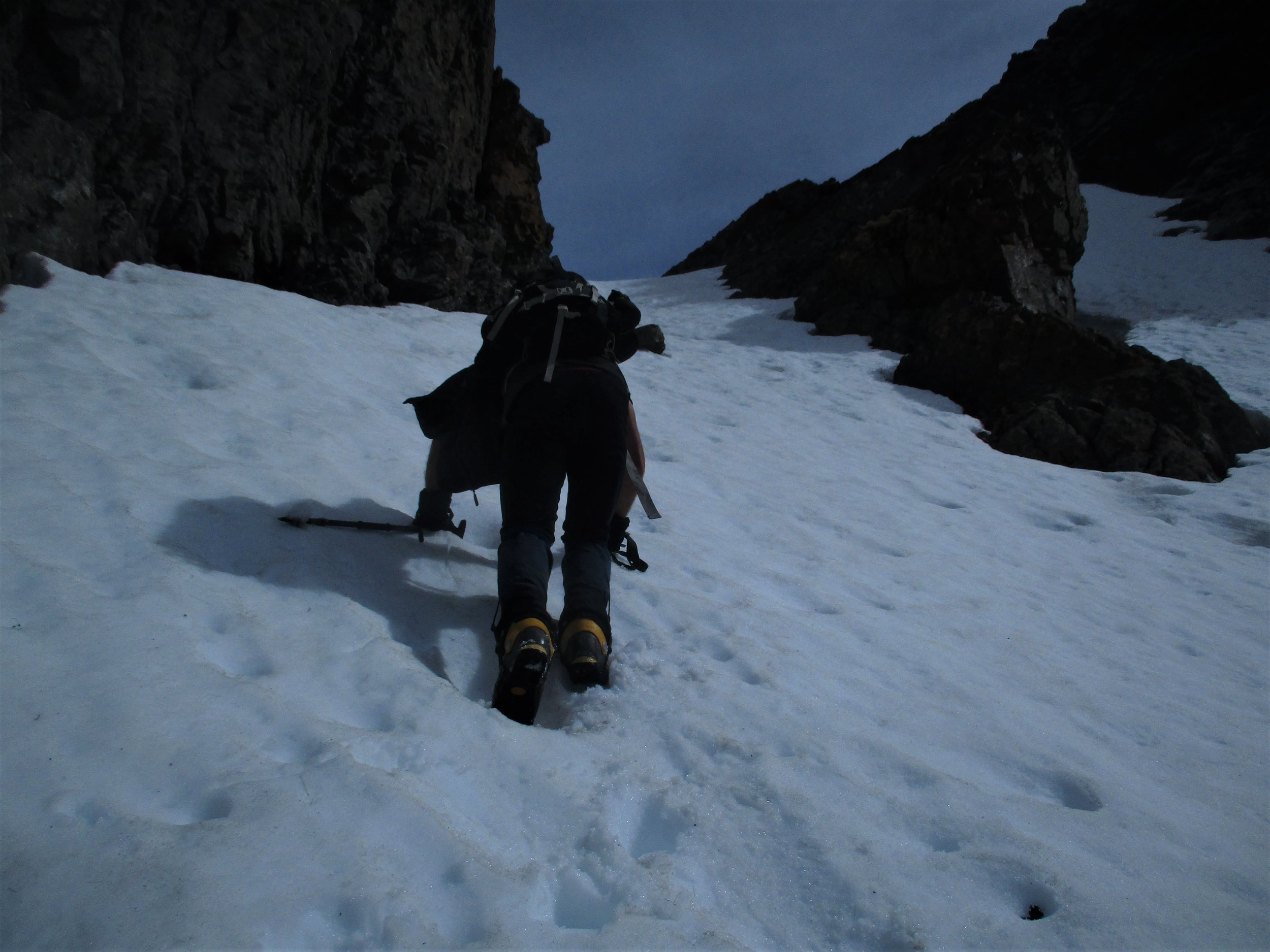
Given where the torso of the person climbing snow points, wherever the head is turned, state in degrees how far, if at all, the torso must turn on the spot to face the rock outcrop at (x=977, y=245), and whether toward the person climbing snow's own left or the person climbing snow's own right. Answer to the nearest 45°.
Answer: approximately 45° to the person climbing snow's own right

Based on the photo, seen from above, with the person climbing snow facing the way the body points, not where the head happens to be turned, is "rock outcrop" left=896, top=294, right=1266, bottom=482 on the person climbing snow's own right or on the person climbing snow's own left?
on the person climbing snow's own right

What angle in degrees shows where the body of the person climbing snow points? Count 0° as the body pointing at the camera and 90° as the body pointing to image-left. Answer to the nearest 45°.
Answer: approximately 180°
